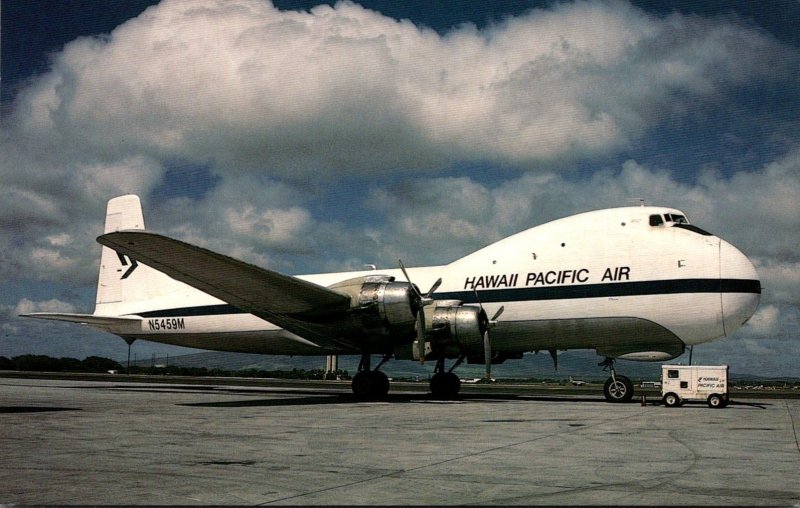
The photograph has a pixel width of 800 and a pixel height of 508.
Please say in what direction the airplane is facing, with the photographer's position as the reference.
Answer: facing the viewer and to the right of the viewer
